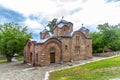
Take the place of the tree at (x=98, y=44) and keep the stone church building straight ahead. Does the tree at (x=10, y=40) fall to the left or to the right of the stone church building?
right

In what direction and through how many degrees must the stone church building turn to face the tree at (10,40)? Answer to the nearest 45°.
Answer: approximately 90° to its right

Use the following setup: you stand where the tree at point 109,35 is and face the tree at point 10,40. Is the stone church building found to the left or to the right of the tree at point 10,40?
left

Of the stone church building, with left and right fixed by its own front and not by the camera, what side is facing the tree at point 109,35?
back

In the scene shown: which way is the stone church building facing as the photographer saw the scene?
facing the viewer and to the left of the viewer
